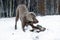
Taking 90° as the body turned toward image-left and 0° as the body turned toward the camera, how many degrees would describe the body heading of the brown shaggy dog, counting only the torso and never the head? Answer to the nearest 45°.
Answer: approximately 315°
